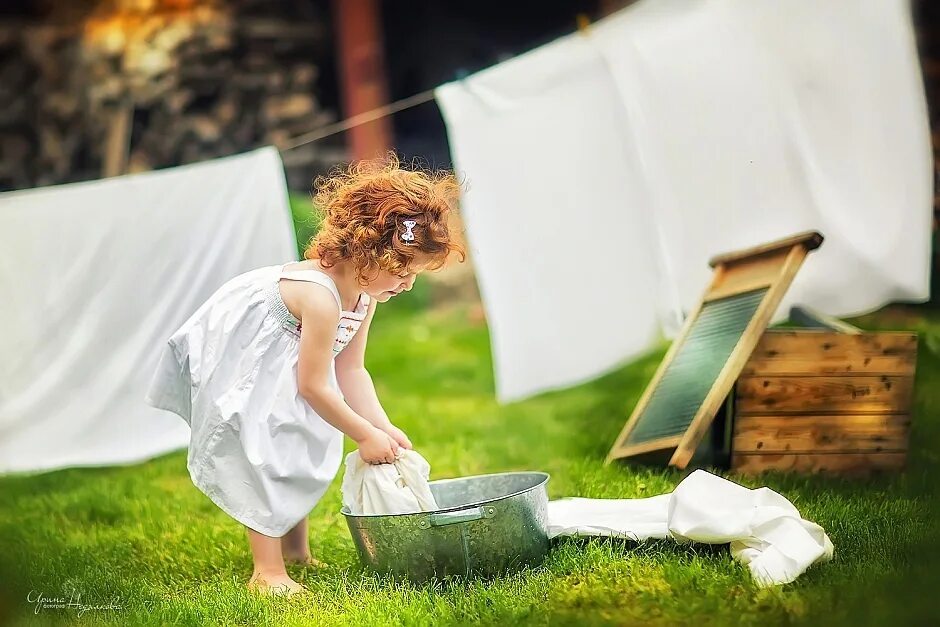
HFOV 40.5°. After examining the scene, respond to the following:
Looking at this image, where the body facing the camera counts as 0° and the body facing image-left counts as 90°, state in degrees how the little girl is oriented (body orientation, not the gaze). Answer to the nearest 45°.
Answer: approximately 270°

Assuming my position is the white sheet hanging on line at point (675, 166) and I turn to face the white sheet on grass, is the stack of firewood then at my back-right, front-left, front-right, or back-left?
back-right

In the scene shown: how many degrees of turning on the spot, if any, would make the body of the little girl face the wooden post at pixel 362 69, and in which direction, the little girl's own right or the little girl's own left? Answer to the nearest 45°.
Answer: approximately 90° to the little girl's own left

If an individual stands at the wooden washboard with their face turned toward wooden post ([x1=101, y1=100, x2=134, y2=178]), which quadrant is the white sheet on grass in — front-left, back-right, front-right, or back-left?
back-left

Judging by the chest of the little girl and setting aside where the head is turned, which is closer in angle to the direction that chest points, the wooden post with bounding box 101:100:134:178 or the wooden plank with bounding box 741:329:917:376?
the wooden plank

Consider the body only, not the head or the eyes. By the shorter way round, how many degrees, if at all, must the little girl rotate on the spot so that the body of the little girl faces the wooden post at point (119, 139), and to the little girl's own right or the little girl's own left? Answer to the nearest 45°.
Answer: approximately 90° to the little girl's own left

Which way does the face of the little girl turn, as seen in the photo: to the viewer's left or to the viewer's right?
to the viewer's right

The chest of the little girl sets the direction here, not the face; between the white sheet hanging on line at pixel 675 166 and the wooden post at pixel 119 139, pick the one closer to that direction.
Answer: the white sheet hanging on line
